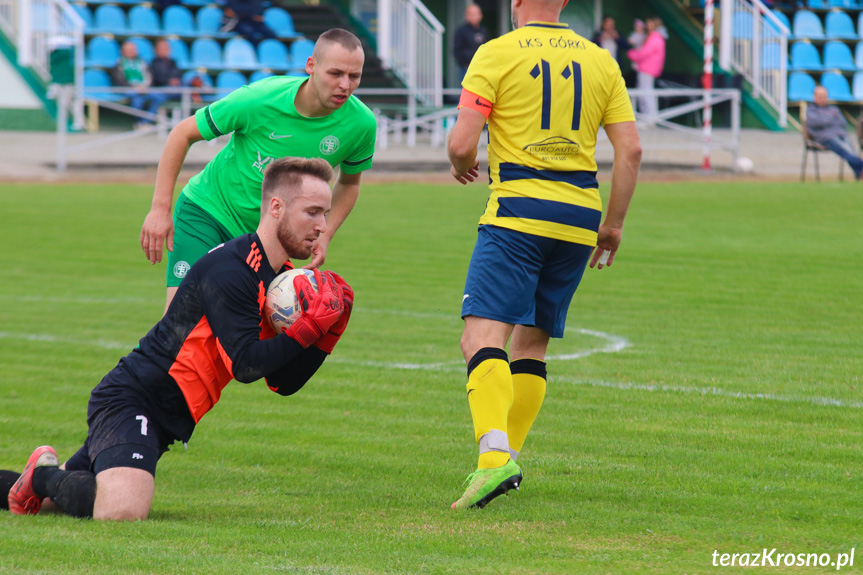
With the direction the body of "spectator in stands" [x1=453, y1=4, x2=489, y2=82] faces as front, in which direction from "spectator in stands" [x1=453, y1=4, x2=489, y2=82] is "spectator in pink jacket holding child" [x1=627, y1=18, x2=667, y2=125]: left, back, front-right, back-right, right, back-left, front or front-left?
back-left

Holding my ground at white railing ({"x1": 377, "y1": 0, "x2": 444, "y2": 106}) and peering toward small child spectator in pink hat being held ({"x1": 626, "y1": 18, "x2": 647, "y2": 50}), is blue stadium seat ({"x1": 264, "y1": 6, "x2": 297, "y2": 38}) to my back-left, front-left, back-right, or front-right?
back-left

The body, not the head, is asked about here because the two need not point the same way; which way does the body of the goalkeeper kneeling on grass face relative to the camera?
to the viewer's right

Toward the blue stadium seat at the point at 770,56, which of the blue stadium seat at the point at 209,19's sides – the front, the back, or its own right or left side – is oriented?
left

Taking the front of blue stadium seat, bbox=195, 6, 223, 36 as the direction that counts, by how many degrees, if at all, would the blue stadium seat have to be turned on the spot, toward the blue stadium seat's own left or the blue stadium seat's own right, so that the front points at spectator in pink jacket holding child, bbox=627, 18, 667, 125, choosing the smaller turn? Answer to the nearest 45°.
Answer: approximately 90° to the blue stadium seat's own left

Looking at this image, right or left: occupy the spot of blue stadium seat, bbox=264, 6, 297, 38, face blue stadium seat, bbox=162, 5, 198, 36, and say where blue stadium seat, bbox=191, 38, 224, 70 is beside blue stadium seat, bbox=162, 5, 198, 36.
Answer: left
